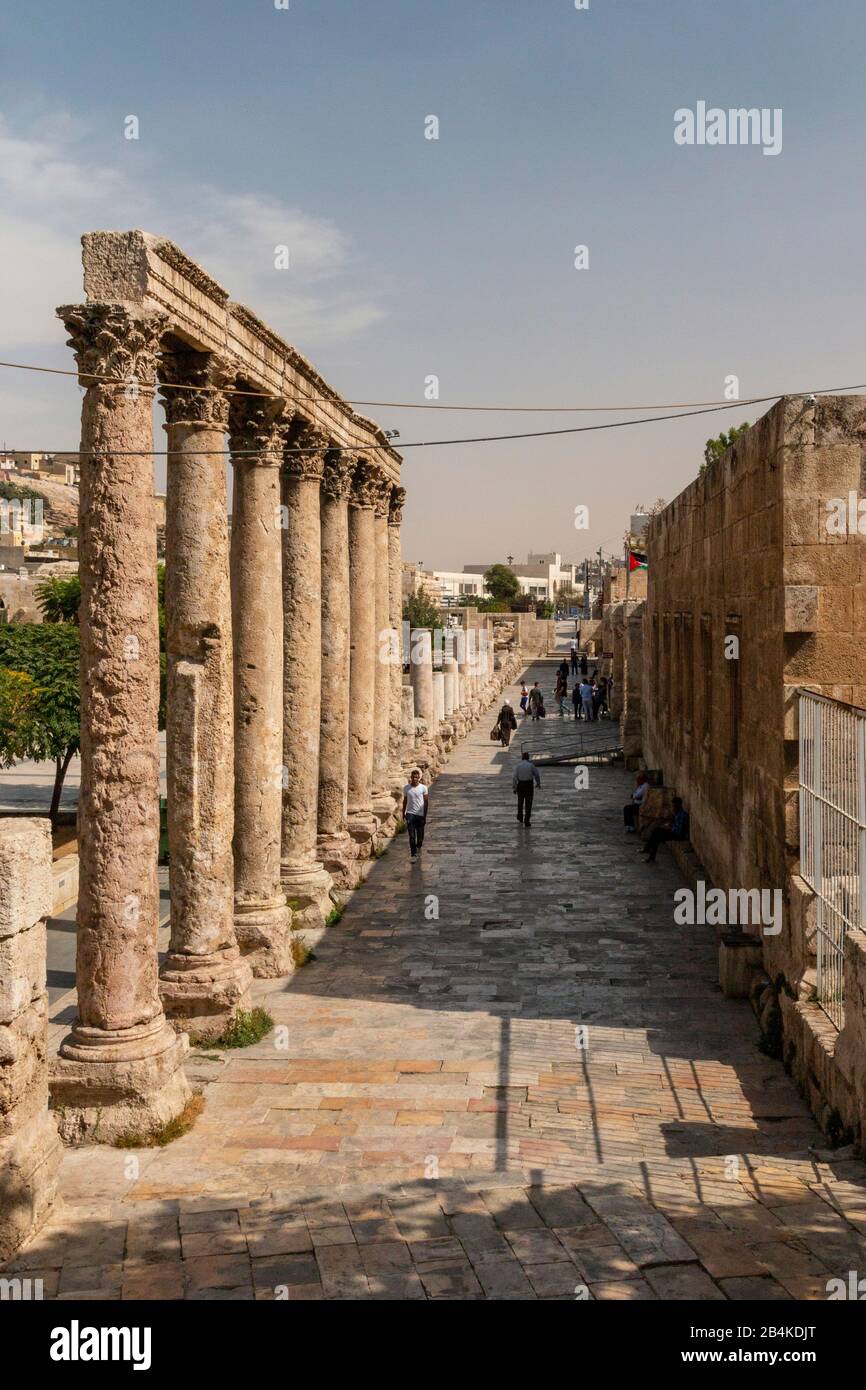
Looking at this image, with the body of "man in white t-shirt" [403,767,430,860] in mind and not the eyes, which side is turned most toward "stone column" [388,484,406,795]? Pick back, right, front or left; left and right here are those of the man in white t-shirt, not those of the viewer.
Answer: back

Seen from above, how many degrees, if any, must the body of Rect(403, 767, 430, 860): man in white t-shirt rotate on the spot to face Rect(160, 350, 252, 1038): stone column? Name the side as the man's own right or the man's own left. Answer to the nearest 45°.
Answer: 0° — they already face it

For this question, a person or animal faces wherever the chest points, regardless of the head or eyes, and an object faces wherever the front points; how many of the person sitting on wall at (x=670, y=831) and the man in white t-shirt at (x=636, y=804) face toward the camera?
0

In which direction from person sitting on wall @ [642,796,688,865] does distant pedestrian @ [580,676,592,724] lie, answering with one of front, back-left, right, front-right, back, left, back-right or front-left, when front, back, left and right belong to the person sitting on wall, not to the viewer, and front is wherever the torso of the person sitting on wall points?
right

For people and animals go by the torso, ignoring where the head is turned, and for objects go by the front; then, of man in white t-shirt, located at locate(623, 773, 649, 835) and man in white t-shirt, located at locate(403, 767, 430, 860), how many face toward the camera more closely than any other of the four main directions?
1

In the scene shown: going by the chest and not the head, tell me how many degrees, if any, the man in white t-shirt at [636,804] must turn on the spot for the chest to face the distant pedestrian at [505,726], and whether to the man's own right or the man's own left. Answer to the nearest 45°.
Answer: approximately 90° to the man's own right

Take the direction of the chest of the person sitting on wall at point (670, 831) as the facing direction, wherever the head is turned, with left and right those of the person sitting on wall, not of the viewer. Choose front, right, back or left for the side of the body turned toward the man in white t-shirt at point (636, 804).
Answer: right

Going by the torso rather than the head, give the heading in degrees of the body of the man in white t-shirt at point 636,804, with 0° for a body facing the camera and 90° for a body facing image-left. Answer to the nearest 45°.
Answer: approximately 90°

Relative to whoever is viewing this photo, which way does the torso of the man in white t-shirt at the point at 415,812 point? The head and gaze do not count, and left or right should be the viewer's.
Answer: facing the viewer

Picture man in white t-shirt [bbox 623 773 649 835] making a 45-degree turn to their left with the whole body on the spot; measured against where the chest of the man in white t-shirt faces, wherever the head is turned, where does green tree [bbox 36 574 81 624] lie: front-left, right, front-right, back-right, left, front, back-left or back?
right

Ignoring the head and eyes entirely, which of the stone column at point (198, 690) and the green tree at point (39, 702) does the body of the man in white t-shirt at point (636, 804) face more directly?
the green tree

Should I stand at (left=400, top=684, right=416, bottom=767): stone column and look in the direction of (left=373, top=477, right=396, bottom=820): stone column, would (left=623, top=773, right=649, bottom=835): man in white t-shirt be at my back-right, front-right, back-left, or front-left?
front-left

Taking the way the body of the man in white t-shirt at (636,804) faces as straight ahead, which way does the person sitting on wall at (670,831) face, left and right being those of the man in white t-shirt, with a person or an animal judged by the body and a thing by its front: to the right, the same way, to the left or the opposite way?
the same way

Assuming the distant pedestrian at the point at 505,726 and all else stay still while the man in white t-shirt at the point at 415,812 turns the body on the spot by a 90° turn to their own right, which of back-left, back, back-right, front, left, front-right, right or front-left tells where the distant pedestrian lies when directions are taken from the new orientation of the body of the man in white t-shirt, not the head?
right

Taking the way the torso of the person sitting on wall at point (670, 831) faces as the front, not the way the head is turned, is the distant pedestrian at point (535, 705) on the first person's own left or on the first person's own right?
on the first person's own right

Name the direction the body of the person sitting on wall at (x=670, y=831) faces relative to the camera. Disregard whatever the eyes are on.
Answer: to the viewer's left

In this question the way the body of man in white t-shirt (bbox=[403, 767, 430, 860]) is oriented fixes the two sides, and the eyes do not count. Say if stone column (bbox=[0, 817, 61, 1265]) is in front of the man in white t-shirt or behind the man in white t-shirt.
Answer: in front
